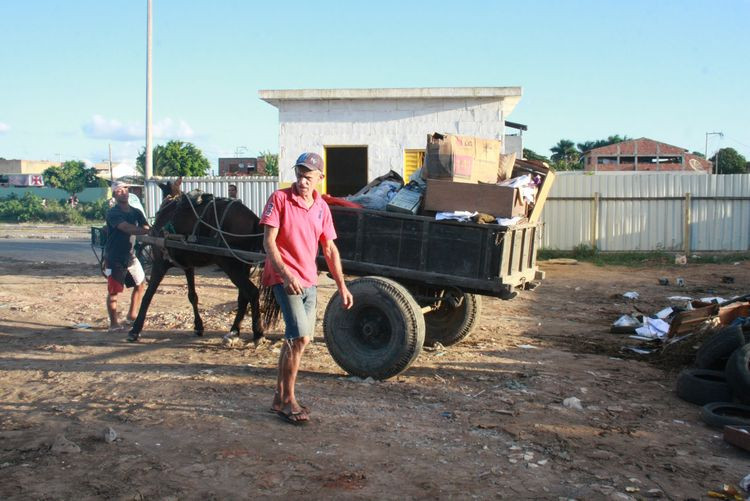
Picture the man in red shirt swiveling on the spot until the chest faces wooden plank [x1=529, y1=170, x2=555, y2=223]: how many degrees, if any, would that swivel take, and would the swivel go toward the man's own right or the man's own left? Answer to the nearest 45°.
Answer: approximately 90° to the man's own left

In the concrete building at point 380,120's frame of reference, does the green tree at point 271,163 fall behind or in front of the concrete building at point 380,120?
behind

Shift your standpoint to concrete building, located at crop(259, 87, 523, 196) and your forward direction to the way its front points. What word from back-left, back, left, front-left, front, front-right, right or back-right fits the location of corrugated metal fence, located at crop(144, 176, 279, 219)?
back-right

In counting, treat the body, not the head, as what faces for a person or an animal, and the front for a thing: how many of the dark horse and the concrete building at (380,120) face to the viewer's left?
1

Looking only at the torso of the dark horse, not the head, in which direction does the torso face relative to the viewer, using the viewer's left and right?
facing to the left of the viewer

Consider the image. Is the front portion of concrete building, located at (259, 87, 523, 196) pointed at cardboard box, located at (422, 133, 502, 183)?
yes

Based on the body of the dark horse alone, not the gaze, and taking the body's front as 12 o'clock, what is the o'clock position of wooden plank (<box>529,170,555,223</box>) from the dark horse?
The wooden plank is roughly at 7 o'clock from the dark horse.

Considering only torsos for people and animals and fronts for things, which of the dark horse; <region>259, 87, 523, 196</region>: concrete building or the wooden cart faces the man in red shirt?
the concrete building

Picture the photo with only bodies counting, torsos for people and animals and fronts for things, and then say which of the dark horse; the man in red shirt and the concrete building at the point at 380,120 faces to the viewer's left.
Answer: the dark horse

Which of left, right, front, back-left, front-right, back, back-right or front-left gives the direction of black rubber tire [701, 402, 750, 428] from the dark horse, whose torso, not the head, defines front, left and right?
back-left

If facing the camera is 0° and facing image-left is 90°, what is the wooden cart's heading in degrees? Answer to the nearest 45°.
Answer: approximately 135°
